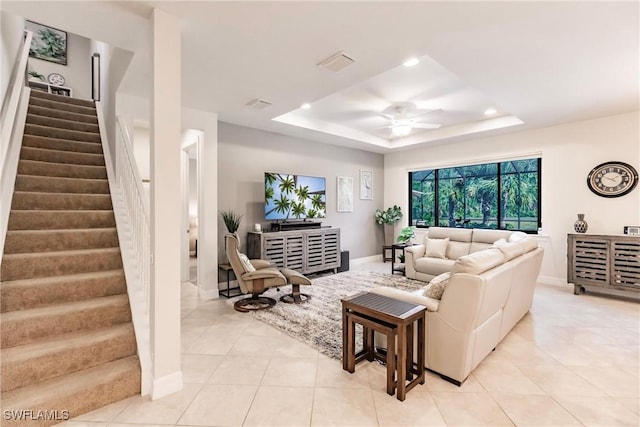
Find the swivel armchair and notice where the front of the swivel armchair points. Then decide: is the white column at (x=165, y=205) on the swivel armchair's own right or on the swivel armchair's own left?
on the swivel armchair's own right

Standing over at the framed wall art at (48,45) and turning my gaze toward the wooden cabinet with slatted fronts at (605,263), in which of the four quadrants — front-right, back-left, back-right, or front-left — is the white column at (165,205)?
front-right

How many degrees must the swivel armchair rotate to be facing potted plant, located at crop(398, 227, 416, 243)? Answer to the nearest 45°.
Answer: approximately 45° to its left

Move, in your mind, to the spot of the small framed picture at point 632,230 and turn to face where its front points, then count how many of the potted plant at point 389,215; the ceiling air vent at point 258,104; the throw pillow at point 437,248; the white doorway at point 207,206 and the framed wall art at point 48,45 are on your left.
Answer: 0

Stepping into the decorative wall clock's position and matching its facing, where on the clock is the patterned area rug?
The patterned area rug is roughly at 1 o'clock from the decorative wall clock.

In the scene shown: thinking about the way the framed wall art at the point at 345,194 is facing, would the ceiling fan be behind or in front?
in front

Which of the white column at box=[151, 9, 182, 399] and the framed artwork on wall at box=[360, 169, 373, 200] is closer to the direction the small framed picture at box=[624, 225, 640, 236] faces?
the white column

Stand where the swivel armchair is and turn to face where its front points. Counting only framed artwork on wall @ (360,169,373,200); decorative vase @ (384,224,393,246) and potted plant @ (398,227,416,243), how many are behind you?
0

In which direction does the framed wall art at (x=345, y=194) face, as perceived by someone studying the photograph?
facing the viewer and to the right of the viewer

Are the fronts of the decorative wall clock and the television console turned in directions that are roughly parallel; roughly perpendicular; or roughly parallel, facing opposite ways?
roughly perpendicular

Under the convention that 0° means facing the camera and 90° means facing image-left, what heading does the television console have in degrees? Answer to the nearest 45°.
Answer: approximately 315°

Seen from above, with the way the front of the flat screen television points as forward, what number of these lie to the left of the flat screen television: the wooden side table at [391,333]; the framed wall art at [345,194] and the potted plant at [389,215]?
2

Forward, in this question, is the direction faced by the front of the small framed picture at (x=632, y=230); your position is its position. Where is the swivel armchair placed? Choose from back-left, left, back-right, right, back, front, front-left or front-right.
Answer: front-right

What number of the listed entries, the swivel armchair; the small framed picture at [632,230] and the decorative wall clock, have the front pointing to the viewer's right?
1

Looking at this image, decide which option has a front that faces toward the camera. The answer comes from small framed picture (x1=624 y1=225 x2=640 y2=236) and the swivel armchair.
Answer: the small framed picture

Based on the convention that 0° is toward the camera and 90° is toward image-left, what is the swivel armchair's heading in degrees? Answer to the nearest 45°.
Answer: approximately 270°

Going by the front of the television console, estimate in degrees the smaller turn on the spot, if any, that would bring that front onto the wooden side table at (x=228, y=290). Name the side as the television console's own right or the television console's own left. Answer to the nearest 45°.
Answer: approximately 90° to the television console's own right

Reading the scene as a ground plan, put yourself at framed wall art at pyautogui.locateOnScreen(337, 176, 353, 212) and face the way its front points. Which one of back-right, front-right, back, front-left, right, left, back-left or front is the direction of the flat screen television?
right

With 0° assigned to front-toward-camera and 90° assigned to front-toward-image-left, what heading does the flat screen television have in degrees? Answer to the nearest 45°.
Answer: approximately 315°

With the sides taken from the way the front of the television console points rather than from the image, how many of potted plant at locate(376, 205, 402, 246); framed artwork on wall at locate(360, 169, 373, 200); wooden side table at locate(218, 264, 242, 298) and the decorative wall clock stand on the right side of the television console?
1

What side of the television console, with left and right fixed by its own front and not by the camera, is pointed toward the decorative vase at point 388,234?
left

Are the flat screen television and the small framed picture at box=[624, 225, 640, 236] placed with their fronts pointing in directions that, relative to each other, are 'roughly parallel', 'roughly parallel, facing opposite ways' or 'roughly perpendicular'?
roughly perpendicular

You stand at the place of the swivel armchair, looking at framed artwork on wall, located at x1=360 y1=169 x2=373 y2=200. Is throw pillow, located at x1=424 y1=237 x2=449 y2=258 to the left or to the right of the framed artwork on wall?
right
